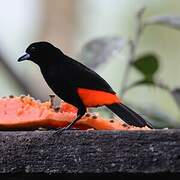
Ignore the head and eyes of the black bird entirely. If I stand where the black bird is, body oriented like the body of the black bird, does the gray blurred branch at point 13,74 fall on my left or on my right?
on my right

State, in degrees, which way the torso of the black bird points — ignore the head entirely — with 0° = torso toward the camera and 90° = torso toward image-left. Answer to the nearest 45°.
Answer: approximately 90°

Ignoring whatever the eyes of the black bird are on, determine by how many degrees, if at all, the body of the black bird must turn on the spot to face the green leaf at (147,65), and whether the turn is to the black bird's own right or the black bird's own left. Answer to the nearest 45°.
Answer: approximately 90° to the black bird's own right
